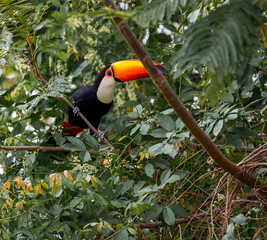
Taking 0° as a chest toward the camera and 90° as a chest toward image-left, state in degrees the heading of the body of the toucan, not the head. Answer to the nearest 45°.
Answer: approximately 270°
